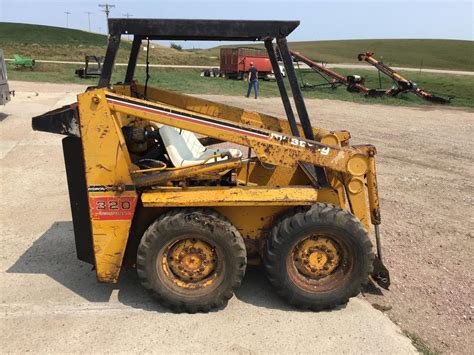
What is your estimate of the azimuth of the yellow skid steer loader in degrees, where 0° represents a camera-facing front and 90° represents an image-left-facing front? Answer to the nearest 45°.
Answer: approximately 270°

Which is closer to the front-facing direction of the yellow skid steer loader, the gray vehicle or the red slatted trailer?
the red slatted trailer

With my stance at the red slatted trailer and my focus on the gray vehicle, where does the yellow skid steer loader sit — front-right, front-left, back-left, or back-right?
front-left

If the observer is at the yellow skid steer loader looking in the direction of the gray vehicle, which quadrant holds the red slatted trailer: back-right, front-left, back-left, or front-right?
front-right

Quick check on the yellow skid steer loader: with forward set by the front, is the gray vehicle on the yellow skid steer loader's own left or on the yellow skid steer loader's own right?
on the yellow skid steer loader's own left

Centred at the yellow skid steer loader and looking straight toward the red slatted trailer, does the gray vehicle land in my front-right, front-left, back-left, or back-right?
front-left

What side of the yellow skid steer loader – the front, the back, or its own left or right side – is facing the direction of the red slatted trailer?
left
